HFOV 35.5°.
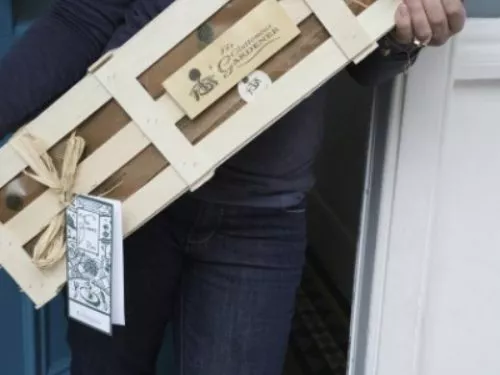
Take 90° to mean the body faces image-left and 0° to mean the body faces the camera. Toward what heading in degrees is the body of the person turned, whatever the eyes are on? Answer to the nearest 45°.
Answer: approximately 0°
